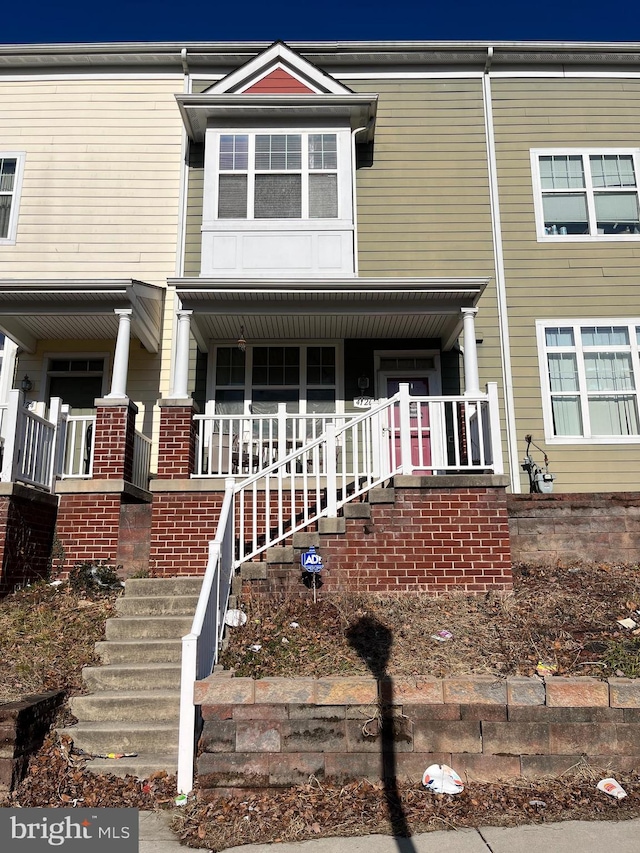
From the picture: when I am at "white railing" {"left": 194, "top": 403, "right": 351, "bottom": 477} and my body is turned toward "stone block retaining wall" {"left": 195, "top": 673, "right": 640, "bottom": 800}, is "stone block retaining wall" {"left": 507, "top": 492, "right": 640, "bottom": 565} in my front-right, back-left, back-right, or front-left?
front-left

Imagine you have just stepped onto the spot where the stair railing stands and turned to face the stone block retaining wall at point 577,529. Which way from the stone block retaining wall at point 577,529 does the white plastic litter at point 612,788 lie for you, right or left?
right

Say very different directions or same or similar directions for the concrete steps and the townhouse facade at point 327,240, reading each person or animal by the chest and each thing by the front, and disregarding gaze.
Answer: same or similar directions

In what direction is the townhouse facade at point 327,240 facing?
toward the camera

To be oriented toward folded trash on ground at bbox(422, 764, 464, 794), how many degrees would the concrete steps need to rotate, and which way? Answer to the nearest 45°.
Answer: approximately 45° to its left

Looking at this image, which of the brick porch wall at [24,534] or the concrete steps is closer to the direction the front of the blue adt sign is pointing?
the concrete steps

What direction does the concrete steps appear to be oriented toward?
toward the camera

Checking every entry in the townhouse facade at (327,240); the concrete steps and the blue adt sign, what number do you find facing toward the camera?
3

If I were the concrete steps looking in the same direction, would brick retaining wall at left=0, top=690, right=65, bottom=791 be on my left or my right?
on my right

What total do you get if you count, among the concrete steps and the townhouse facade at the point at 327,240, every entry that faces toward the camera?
2

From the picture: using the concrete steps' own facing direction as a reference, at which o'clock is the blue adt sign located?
The blue adt sign is roughly at 9 o'clock from the concrete steps.

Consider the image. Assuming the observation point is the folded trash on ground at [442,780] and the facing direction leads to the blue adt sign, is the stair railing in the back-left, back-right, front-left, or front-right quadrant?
front-left
